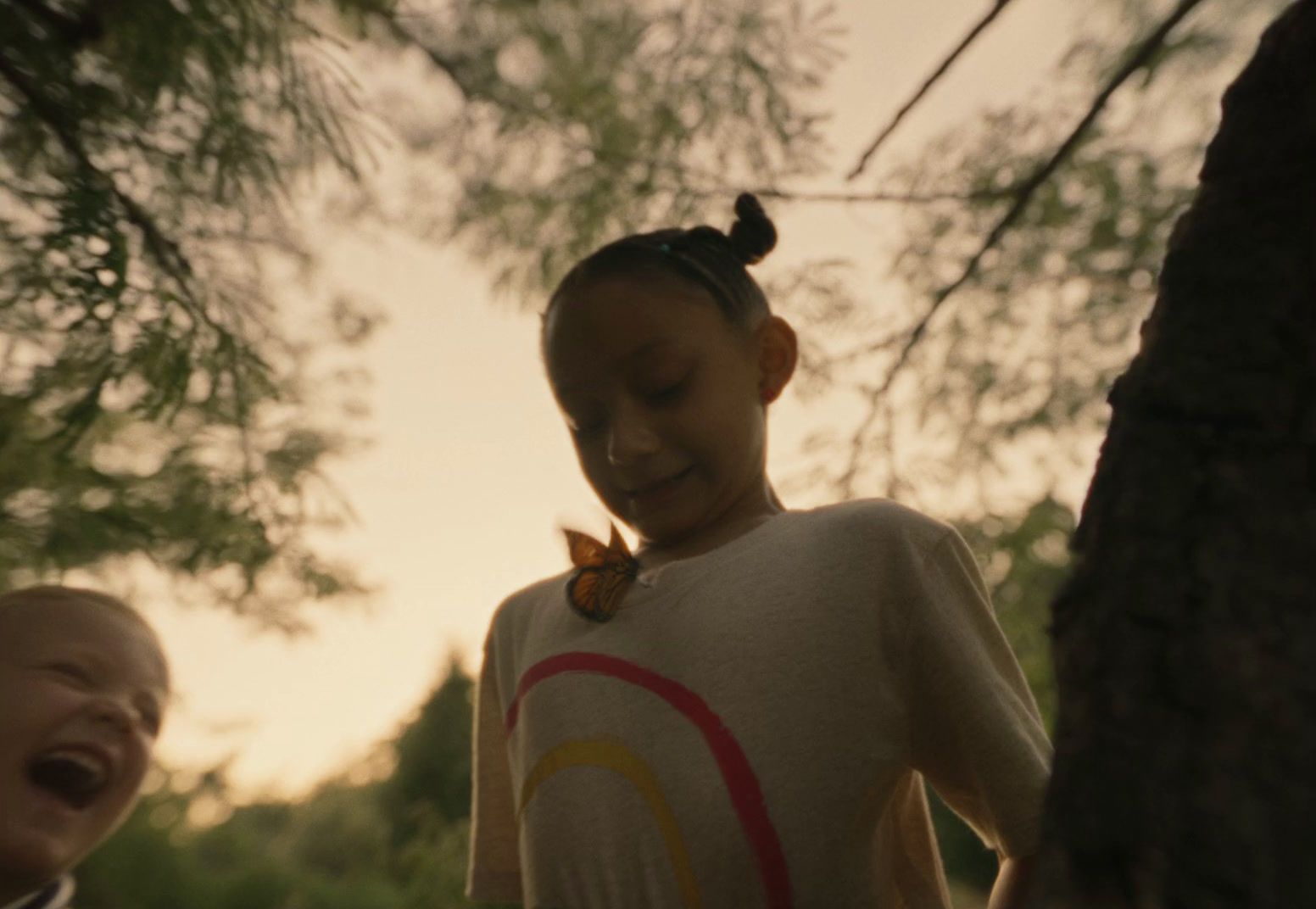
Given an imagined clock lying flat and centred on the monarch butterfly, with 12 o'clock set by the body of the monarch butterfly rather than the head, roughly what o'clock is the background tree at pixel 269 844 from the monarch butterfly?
The background tree is roughly at 8 o'clock from the monarch butterfly.

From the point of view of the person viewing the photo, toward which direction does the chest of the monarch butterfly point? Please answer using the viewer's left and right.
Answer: facing to the right of the viewer

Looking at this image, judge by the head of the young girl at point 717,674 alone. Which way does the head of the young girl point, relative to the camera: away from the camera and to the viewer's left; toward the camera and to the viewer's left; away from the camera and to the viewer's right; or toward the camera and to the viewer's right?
toward the camera and to the viewer's left

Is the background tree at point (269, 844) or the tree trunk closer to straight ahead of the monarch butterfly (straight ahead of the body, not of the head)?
the tree trunk

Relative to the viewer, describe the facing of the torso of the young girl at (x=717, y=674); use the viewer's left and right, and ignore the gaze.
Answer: facing the viewer and to the left of the viewer

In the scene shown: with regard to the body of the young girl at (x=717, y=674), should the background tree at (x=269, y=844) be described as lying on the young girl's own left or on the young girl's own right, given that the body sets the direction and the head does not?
on the young girl's own right

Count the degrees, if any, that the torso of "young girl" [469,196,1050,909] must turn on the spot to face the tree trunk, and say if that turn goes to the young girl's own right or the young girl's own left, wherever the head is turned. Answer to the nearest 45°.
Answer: approximately 90° to the young girl's own left
